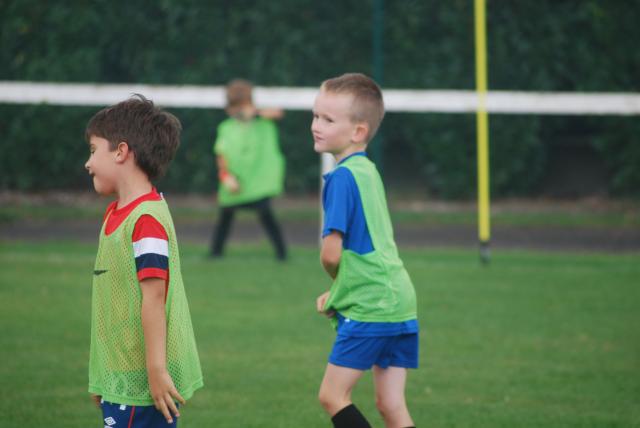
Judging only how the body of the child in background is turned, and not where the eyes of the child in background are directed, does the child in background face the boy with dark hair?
yes

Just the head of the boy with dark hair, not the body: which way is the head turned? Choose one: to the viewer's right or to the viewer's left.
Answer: to the viewer's left

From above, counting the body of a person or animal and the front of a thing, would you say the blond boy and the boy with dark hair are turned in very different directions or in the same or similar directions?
same or similar directions

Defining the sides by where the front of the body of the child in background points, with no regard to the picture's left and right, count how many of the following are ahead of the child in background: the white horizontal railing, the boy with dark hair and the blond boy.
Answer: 2

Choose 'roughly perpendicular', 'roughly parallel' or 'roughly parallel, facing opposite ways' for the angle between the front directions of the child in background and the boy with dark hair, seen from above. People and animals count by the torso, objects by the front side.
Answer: roughly perpendicular

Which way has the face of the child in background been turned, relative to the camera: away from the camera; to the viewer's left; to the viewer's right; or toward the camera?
toward the camera

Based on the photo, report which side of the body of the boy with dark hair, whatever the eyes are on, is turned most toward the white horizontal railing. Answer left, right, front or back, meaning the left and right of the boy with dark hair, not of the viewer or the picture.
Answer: right

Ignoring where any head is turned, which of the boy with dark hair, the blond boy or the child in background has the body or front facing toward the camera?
the child in background

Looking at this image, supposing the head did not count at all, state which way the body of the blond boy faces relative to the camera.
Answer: to the viewer's left

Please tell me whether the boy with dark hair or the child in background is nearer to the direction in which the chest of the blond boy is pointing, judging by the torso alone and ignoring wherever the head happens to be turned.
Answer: the boy with dark hair

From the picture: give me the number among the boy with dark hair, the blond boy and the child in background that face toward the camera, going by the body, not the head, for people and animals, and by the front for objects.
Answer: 1

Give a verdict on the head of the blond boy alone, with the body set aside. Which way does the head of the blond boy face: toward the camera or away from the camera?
toward the camera

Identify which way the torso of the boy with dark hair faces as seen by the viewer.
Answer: to the viewer's left

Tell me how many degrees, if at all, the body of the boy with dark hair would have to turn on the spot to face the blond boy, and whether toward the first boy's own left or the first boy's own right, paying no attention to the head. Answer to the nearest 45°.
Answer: approximately 135° to the first boy's own right

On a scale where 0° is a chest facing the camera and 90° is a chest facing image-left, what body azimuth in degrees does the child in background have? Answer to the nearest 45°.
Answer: approximately 0°
